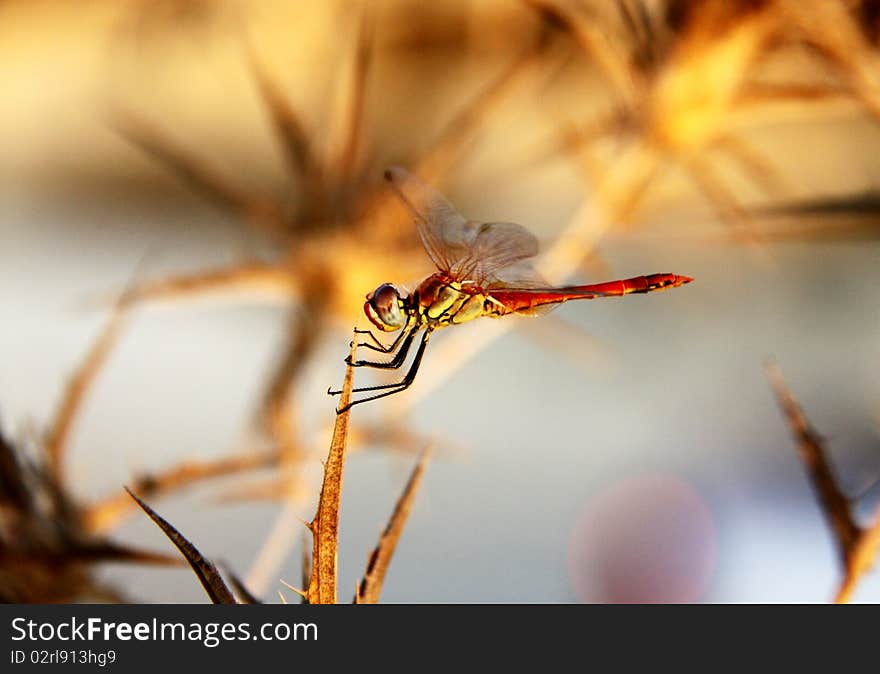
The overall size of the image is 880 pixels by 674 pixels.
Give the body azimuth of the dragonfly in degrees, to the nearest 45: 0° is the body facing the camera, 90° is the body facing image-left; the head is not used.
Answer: approximately 90°
